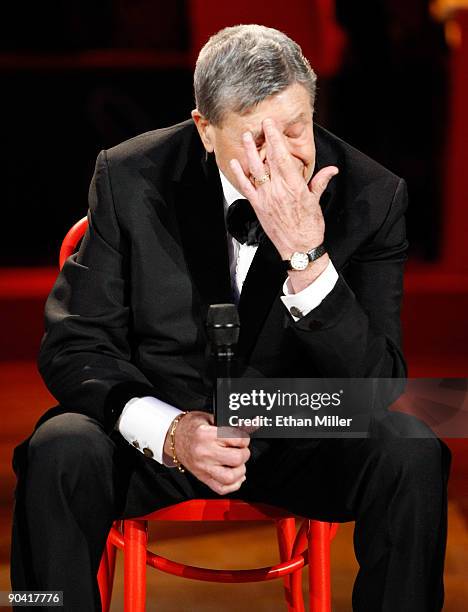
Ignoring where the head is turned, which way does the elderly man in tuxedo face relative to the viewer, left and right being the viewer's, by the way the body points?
facing the viewer

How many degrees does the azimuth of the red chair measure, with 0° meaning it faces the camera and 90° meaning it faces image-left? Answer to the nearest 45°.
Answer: approximately 0°
